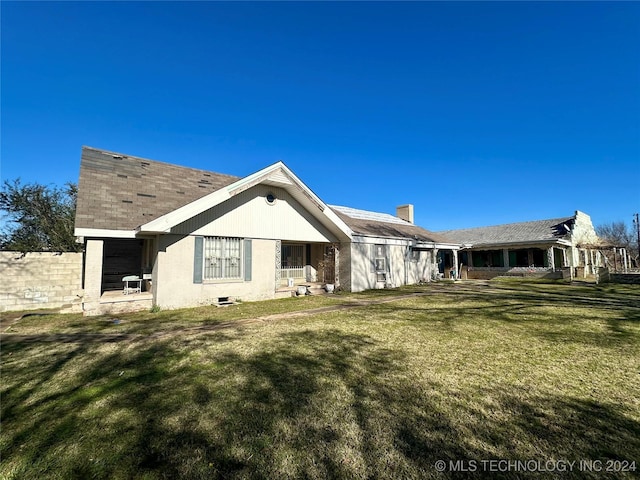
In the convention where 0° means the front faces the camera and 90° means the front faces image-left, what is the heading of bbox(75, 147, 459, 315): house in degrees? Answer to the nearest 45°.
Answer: approximately 315°

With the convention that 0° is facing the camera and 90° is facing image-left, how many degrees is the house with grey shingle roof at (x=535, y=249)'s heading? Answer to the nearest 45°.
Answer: approximately 45°

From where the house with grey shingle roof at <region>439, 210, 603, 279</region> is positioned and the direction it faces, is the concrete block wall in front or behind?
in front

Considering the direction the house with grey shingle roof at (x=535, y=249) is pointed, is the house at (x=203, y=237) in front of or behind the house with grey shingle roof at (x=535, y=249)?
in front

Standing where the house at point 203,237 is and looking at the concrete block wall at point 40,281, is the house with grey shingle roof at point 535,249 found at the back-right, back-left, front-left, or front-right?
back-right

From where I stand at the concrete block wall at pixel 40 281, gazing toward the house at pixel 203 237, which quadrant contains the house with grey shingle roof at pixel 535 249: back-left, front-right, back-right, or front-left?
front-left

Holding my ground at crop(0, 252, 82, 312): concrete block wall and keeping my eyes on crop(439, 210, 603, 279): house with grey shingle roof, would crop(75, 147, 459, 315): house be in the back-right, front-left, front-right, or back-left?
front-right

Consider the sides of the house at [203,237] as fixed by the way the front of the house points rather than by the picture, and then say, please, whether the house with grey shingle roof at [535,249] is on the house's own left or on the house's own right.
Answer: on the house's own left

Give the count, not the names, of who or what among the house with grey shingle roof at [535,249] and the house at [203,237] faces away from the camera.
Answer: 0
